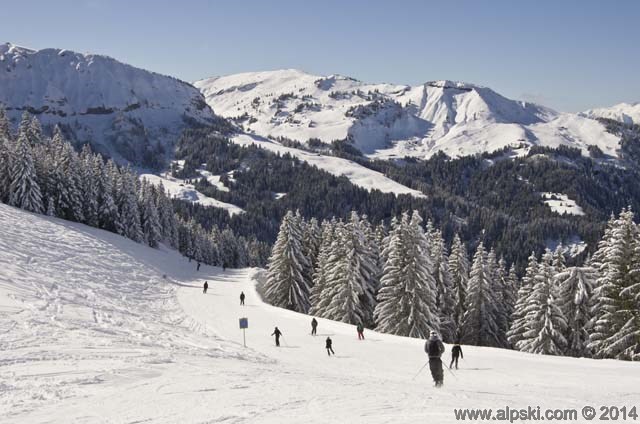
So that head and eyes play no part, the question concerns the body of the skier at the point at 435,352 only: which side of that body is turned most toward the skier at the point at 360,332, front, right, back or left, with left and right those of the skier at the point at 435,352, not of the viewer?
front

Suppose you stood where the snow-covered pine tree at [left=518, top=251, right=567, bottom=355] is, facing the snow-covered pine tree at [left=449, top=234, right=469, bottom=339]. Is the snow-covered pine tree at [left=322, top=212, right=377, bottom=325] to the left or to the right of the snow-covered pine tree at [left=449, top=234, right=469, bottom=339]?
left

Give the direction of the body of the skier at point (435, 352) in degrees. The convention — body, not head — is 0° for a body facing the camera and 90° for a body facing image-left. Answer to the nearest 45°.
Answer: approximately 180°

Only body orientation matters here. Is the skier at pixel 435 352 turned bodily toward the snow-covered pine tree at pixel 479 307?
yes

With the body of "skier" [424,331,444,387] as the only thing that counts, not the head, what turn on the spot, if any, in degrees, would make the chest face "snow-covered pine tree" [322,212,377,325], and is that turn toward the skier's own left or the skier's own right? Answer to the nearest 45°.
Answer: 0° — they already face it

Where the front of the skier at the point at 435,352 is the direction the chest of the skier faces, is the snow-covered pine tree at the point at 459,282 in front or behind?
in front
